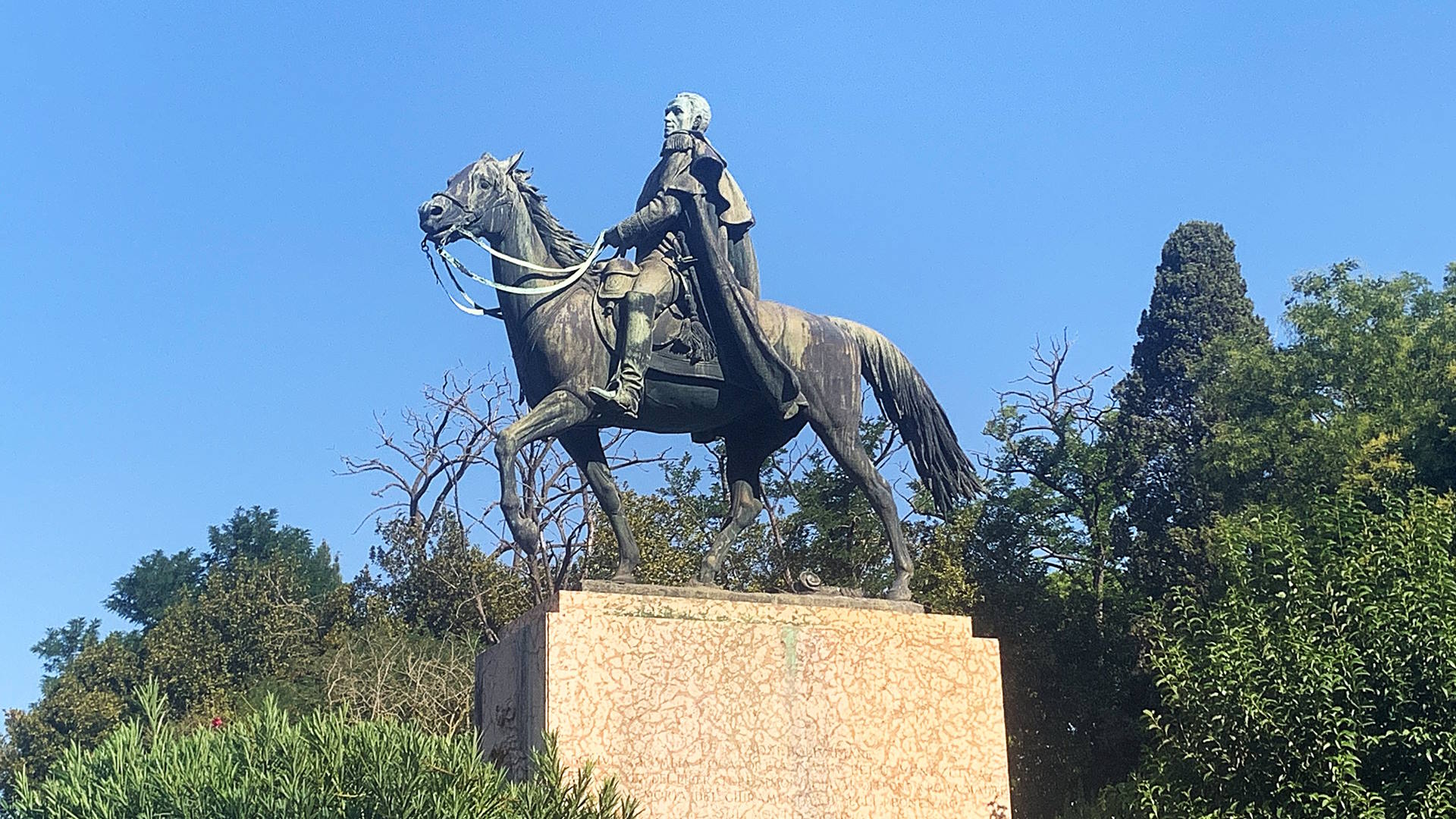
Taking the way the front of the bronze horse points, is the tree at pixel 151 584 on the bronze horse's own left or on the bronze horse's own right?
on the bronze horse's own right

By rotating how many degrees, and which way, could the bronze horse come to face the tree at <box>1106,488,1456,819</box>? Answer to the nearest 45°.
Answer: approximately 135° to its left

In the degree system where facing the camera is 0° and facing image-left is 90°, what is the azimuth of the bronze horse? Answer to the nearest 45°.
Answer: approximately 90°

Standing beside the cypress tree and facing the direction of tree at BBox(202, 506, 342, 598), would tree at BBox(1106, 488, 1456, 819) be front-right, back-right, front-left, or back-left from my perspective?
back-left

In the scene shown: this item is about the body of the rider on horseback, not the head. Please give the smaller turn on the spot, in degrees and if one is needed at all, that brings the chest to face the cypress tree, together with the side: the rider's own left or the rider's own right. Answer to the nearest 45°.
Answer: approximately 135° to the rider's own right

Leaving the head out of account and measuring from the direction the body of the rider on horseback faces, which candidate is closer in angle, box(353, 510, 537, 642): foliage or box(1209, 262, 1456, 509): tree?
the foliage

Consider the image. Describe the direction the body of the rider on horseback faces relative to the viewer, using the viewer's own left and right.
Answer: facing to the left of the viewer

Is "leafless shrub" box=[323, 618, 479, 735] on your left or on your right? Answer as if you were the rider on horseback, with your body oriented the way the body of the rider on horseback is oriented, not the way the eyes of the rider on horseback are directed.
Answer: on your right

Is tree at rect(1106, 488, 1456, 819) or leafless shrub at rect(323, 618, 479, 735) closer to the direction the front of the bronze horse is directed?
the leafless shrub

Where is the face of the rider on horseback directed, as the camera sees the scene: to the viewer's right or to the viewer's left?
to the viewer's left
